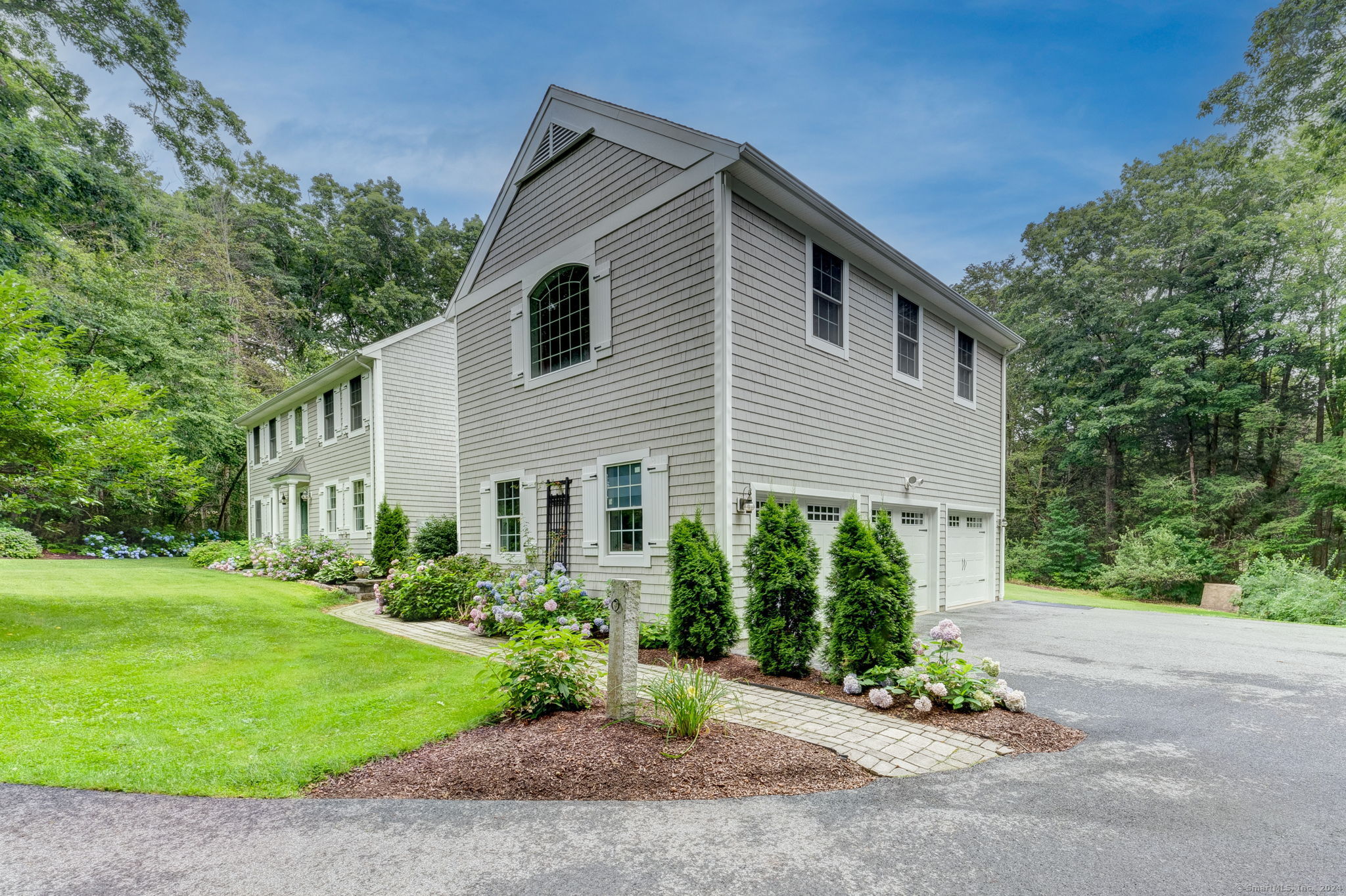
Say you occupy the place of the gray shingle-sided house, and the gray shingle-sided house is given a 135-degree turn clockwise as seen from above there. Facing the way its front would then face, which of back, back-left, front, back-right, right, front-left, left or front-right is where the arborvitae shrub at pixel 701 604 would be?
back

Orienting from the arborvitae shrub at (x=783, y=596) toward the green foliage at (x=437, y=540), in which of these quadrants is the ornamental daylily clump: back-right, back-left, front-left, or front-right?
back-left

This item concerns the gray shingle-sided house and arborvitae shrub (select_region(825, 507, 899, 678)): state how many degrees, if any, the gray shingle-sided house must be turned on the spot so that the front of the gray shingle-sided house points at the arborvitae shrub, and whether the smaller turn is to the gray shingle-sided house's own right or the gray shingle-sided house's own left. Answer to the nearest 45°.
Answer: approximately 45° to the gray shingle-sided house's own left

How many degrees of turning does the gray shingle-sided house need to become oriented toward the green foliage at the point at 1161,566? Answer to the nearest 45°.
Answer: approximately 180°

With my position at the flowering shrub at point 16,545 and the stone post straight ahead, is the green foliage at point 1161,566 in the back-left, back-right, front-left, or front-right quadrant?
front-left

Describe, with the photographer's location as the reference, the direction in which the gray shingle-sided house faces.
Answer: facing the viewer and to the left of the viewer
